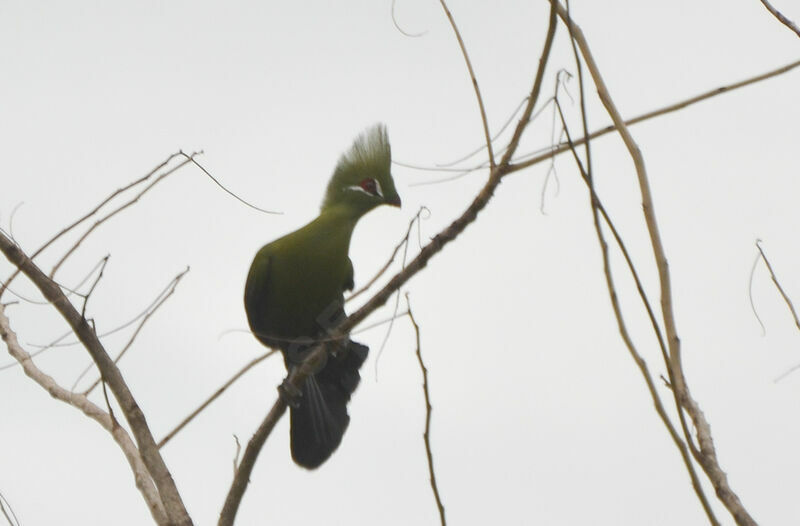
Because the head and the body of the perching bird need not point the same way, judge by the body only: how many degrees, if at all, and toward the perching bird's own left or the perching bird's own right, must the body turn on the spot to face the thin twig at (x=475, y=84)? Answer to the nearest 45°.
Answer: approximately 45° to the perching bird's own right

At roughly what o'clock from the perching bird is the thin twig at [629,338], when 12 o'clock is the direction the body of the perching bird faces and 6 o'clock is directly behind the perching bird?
The thin twig is roughly at 1 o'clock from the perching bird.

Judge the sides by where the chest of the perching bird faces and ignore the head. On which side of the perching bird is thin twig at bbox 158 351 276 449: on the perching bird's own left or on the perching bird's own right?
on the perching bird's own right

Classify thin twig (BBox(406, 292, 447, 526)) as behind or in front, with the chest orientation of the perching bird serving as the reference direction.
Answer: in front
